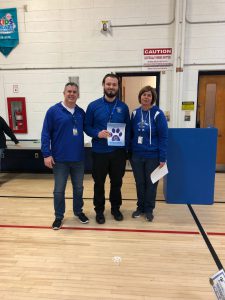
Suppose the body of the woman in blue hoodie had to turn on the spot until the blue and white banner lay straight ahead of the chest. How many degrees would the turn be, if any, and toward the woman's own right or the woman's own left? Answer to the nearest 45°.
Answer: approximately 135° to the woman's own right

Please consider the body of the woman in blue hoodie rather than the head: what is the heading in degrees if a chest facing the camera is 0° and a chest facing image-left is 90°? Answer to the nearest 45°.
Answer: approximately 0°

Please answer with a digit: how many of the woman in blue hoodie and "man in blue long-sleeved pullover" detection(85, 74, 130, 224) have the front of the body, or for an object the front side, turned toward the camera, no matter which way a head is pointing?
2

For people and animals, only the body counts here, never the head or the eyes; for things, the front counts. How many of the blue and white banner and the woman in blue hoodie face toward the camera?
2

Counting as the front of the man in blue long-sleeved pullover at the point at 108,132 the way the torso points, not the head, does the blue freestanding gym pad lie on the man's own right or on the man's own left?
on the man's own left
